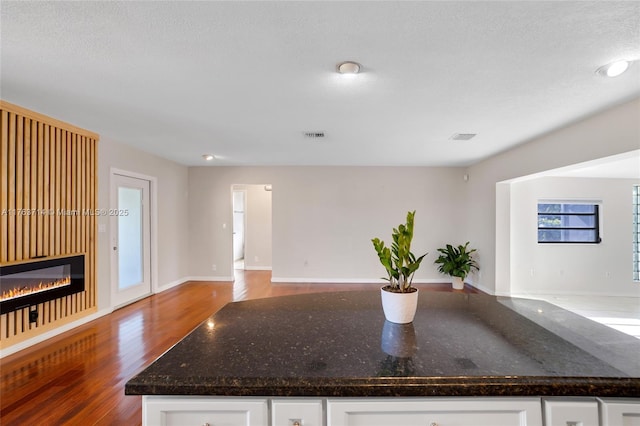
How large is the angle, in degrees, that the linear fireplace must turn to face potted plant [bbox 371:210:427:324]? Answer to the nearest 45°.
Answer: approximately 45° to its right

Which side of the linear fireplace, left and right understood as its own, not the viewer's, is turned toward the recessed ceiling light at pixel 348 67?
front

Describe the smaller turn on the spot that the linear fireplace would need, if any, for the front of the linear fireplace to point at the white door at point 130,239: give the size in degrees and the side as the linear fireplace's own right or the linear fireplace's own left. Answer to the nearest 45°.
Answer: approximately 90° to the linear fireplace's own left

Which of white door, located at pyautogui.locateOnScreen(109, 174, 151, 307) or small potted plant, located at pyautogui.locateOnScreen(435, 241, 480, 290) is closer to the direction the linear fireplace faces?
the small potted plant

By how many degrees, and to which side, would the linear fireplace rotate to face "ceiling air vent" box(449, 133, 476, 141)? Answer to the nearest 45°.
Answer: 0° — it already faces it

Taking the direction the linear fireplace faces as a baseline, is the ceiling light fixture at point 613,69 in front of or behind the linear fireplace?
in front

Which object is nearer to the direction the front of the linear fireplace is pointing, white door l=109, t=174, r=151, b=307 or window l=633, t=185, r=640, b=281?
the window

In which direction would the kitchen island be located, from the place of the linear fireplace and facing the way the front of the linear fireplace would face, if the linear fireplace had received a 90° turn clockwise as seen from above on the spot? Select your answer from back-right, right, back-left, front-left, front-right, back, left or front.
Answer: front-left

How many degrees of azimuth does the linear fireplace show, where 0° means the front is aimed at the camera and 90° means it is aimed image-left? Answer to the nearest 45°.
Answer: approximately 315°

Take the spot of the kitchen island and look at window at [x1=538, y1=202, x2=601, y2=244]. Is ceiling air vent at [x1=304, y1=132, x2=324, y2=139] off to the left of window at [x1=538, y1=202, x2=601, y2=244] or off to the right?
left
